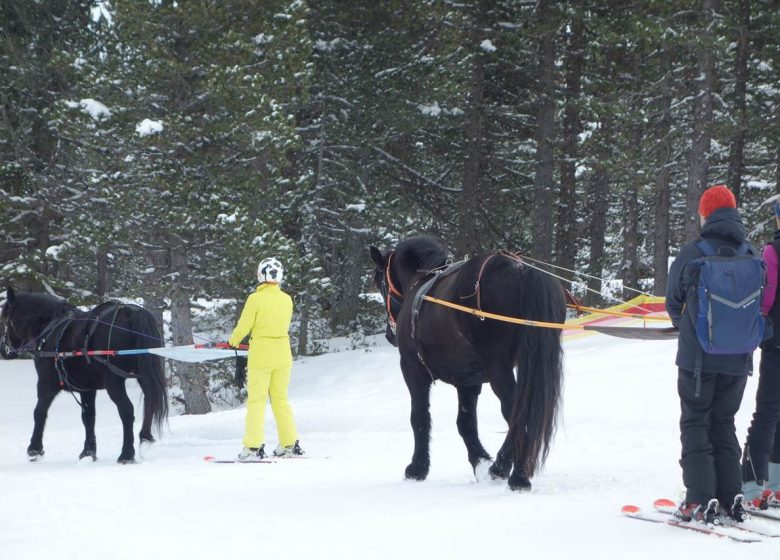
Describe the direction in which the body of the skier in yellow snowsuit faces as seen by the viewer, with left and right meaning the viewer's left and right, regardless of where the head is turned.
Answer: facing away from the viewer and to the left of the viewer

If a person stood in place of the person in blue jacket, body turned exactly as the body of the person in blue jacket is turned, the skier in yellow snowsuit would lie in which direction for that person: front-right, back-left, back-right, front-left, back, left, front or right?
front

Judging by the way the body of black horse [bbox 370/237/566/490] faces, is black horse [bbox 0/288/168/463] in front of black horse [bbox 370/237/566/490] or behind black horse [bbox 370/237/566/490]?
in front

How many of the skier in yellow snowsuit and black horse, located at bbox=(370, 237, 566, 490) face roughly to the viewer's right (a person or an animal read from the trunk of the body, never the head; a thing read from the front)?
0

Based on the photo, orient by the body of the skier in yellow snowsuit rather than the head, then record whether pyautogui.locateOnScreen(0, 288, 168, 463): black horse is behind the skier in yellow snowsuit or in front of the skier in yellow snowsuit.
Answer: in front

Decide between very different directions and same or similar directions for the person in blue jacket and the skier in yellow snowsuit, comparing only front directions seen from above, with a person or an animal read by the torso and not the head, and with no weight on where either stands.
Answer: same or similar directions

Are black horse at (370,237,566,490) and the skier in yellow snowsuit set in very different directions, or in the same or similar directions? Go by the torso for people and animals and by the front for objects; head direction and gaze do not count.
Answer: same or similar directions

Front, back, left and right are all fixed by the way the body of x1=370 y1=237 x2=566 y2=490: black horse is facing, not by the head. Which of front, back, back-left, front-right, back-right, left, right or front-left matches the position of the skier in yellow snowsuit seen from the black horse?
front

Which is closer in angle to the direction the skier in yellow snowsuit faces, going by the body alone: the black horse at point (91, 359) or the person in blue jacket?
the black horse

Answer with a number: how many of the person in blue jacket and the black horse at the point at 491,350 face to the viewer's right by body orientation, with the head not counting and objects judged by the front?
0

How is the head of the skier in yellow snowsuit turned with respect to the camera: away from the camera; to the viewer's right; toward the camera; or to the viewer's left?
away from the camera

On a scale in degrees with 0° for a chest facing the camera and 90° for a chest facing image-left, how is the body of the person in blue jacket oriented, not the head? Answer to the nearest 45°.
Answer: approximately 135°

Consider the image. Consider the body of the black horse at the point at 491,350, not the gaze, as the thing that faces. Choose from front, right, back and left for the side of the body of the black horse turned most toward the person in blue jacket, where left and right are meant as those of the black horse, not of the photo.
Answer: back

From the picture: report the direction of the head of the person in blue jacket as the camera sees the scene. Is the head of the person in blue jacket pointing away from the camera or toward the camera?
away from the camera

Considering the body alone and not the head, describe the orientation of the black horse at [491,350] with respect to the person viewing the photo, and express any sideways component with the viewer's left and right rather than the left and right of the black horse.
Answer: facing away from the viewer and to the left of the viewer
